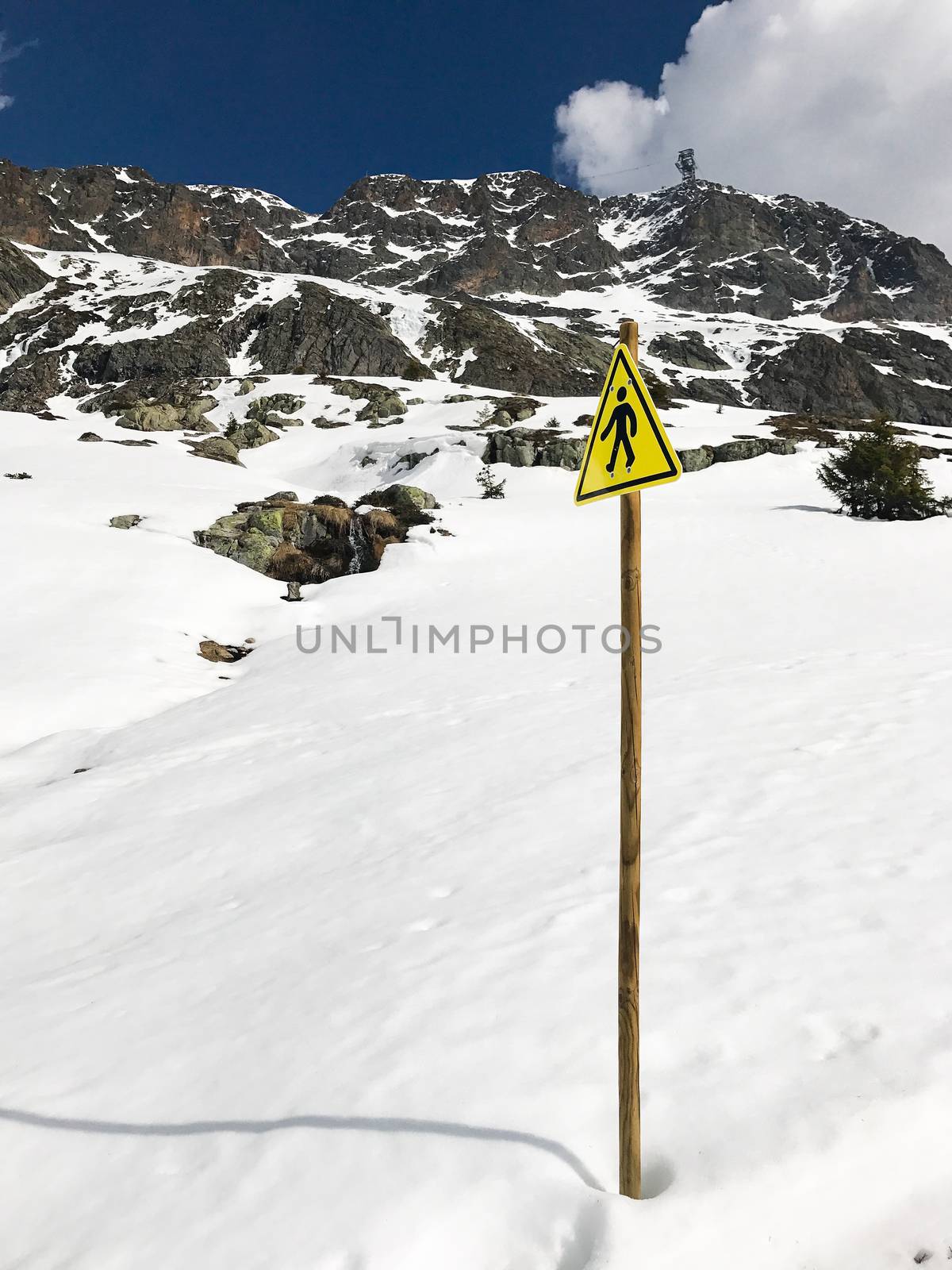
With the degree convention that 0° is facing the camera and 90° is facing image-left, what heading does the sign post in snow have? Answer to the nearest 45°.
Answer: approximately 45°

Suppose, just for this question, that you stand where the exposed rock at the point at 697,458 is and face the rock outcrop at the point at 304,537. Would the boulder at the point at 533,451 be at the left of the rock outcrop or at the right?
right

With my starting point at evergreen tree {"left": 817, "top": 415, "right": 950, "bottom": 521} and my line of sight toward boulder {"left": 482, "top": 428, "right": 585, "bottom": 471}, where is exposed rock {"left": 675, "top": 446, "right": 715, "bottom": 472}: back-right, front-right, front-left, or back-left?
front-right

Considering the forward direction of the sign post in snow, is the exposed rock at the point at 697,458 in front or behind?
behind

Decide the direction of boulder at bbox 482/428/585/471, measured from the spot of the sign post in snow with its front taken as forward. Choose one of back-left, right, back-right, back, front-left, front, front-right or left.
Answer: back-right

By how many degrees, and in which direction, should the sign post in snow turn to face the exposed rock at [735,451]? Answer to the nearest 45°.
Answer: approximately 135° to its right

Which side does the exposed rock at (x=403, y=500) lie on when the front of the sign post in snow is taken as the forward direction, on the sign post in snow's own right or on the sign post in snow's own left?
on the sign post in snow's own right

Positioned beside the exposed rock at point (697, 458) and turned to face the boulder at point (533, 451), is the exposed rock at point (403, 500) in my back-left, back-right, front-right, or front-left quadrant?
front-left

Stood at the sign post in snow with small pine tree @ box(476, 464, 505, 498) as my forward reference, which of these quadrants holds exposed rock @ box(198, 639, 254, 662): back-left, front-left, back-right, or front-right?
front-left

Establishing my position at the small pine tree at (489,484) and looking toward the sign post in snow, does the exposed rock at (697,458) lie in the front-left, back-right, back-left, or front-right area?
back-left
